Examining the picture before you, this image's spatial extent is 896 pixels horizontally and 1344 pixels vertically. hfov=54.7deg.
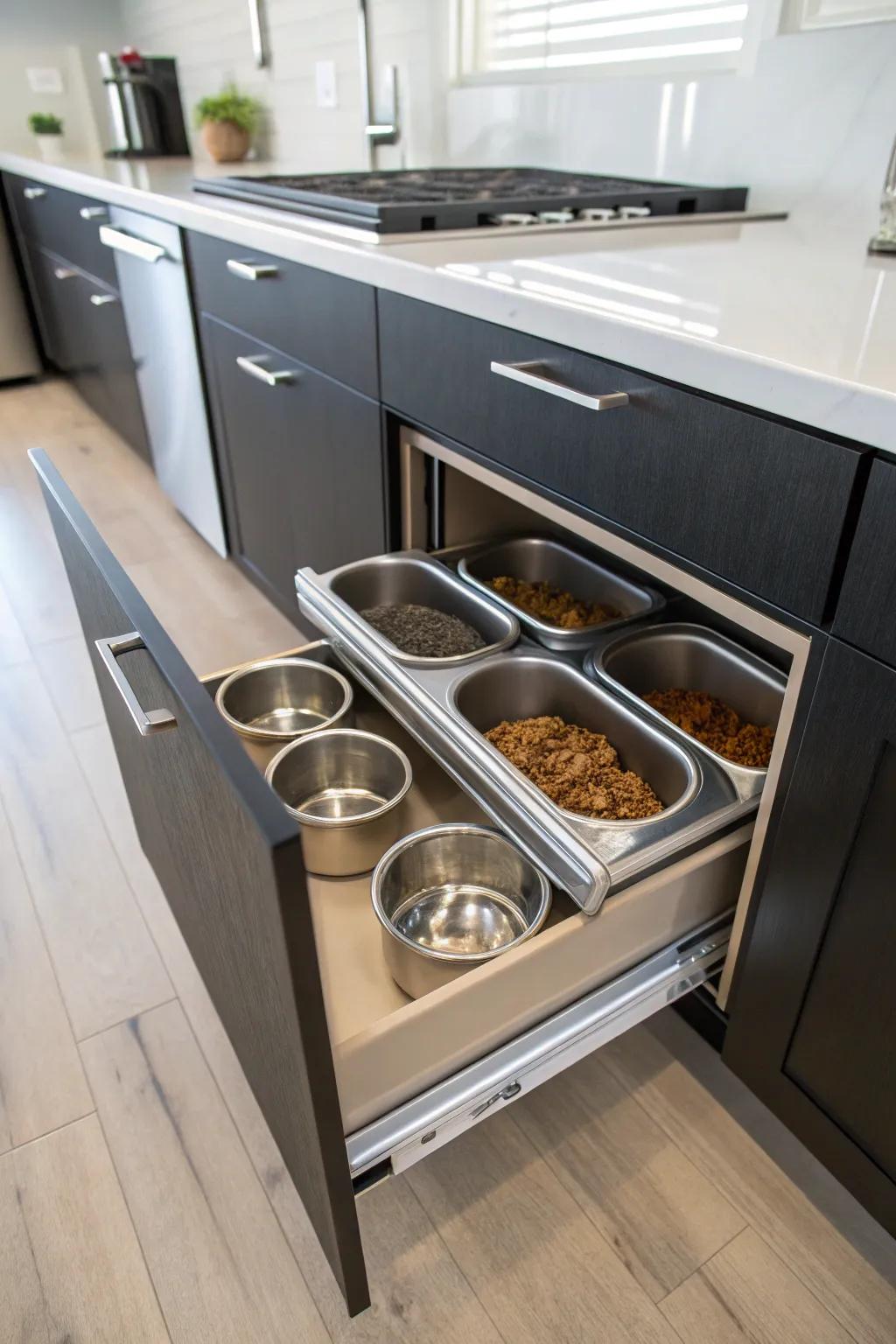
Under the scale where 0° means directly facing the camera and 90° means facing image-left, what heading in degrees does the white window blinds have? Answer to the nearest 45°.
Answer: approximately 45°

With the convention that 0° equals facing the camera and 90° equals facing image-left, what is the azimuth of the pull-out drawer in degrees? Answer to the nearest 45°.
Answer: approximately 45°

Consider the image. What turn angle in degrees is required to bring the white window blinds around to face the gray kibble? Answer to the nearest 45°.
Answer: approximately 45° to its left

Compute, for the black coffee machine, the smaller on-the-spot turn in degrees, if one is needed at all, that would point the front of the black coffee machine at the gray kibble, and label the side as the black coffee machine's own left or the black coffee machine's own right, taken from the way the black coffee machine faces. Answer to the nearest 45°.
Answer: approximately 45° to the black coffee machine's own left

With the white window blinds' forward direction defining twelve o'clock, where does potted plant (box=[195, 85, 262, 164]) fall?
The potted plant is roughly at 3 o'clock from the white window blinds.
